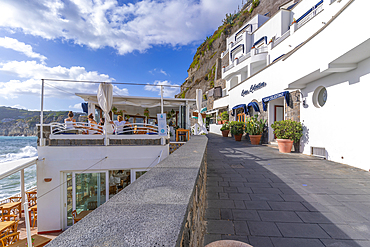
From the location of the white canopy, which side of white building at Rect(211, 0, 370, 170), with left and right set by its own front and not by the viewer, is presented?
front

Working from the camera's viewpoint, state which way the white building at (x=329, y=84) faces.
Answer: facing the viewer and to the left of the viewer

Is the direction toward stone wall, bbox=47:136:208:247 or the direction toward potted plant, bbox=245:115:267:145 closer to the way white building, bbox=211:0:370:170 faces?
the stone wall

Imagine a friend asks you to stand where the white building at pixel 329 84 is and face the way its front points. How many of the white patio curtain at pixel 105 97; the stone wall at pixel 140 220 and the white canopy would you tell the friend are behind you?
0

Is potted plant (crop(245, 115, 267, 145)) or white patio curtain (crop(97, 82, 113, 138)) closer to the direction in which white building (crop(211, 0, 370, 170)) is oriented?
the white patio curtain
